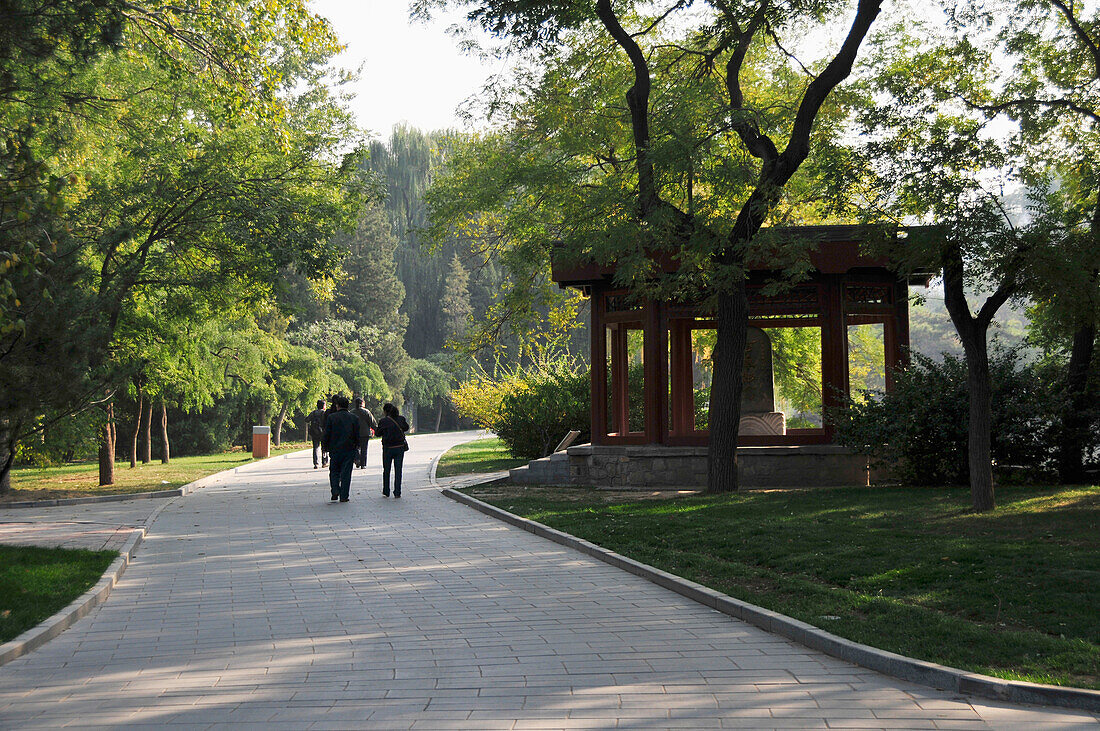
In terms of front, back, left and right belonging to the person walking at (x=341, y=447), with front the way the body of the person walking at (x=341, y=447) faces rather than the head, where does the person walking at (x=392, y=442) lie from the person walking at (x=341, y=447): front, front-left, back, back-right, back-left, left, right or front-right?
front-right

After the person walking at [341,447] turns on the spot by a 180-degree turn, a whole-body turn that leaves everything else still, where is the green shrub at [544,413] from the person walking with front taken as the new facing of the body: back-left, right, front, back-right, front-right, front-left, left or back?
back-left

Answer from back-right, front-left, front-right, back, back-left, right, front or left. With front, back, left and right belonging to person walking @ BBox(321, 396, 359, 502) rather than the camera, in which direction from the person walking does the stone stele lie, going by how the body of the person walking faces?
right

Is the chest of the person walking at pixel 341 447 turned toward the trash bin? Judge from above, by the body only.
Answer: yes

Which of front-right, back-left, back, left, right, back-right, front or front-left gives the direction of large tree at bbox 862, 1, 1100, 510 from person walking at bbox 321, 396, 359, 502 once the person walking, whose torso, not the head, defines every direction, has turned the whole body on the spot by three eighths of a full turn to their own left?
left

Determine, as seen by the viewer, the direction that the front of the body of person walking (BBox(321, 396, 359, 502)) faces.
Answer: away from the camera

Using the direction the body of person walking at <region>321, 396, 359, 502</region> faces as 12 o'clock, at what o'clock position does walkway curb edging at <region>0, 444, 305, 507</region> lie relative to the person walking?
The walkway curb edging is roughly at 10 o'clock from the person walking.

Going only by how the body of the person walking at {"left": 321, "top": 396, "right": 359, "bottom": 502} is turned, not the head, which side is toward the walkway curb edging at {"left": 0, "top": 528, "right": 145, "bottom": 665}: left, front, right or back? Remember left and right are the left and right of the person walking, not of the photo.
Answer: back
